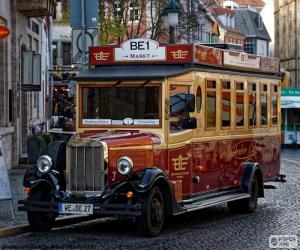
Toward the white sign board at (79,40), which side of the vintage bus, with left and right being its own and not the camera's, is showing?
right

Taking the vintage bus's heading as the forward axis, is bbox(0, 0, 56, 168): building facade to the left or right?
on its right

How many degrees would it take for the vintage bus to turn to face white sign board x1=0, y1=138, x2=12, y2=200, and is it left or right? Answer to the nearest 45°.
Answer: approximately 45° to its right

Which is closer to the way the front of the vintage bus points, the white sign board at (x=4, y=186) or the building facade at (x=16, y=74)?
the white sign board

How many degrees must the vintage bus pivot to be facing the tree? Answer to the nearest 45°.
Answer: approximately 135° to its right
